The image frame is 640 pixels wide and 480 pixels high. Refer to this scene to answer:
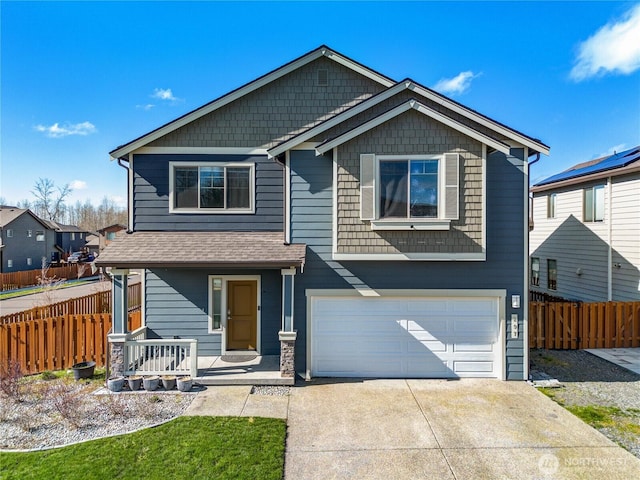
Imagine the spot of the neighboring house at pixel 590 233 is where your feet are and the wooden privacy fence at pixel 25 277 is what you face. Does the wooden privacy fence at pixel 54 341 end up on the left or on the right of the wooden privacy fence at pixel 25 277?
left

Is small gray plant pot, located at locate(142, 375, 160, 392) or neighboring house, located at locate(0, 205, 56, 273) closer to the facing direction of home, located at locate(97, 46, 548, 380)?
the small gray plant pot

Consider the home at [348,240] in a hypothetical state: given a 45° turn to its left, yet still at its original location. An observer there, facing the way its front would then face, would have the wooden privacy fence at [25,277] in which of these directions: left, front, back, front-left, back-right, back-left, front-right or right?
back

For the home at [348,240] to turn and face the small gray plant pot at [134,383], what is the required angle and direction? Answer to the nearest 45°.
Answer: approximately 90° to its right

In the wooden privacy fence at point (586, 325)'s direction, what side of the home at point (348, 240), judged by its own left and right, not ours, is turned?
left

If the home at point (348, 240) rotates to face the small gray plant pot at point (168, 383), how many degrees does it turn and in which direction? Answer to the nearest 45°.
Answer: approximately 90° to its right

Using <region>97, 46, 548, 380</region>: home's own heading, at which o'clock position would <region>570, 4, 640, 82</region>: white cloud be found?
The white cloud is roughly at 8 o'clock from the home.

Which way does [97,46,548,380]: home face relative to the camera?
toward the camera

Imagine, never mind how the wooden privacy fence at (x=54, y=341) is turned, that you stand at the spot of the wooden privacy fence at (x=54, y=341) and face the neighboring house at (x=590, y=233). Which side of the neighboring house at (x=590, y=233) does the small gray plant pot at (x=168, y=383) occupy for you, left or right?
right

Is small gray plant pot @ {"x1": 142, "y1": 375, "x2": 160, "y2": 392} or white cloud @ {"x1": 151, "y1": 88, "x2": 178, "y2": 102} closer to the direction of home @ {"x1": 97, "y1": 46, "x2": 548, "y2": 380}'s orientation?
the small gray plant pot

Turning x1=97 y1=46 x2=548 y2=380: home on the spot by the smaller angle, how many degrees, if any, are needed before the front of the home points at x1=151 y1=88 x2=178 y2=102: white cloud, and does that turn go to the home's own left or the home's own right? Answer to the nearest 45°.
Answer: approximately 135° to the home's own right

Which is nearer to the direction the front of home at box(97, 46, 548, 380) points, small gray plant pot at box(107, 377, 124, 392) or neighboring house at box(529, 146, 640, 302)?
the small gray plant pot
